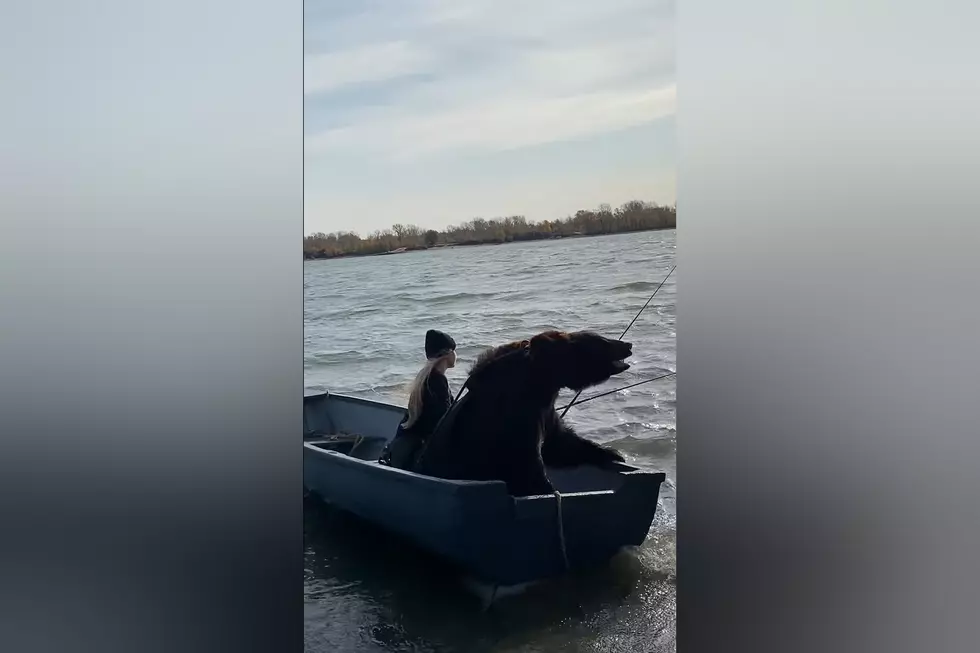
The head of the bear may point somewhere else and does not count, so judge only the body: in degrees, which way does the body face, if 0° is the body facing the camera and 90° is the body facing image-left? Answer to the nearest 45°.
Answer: approximately 270°

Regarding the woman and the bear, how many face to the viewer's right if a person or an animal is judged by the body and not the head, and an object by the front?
2

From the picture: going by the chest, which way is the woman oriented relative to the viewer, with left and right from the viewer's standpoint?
facing to the right of the viewer
